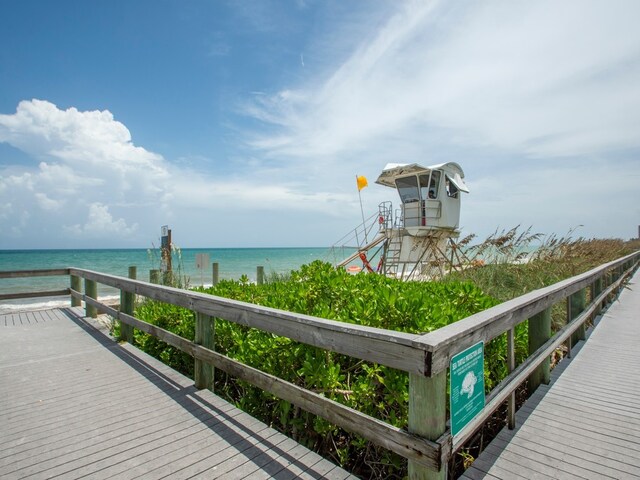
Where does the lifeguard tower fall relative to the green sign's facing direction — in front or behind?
behind

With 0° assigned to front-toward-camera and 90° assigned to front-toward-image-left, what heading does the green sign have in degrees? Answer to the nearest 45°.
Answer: approximately 315°

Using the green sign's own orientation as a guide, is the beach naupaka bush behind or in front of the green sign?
behind
